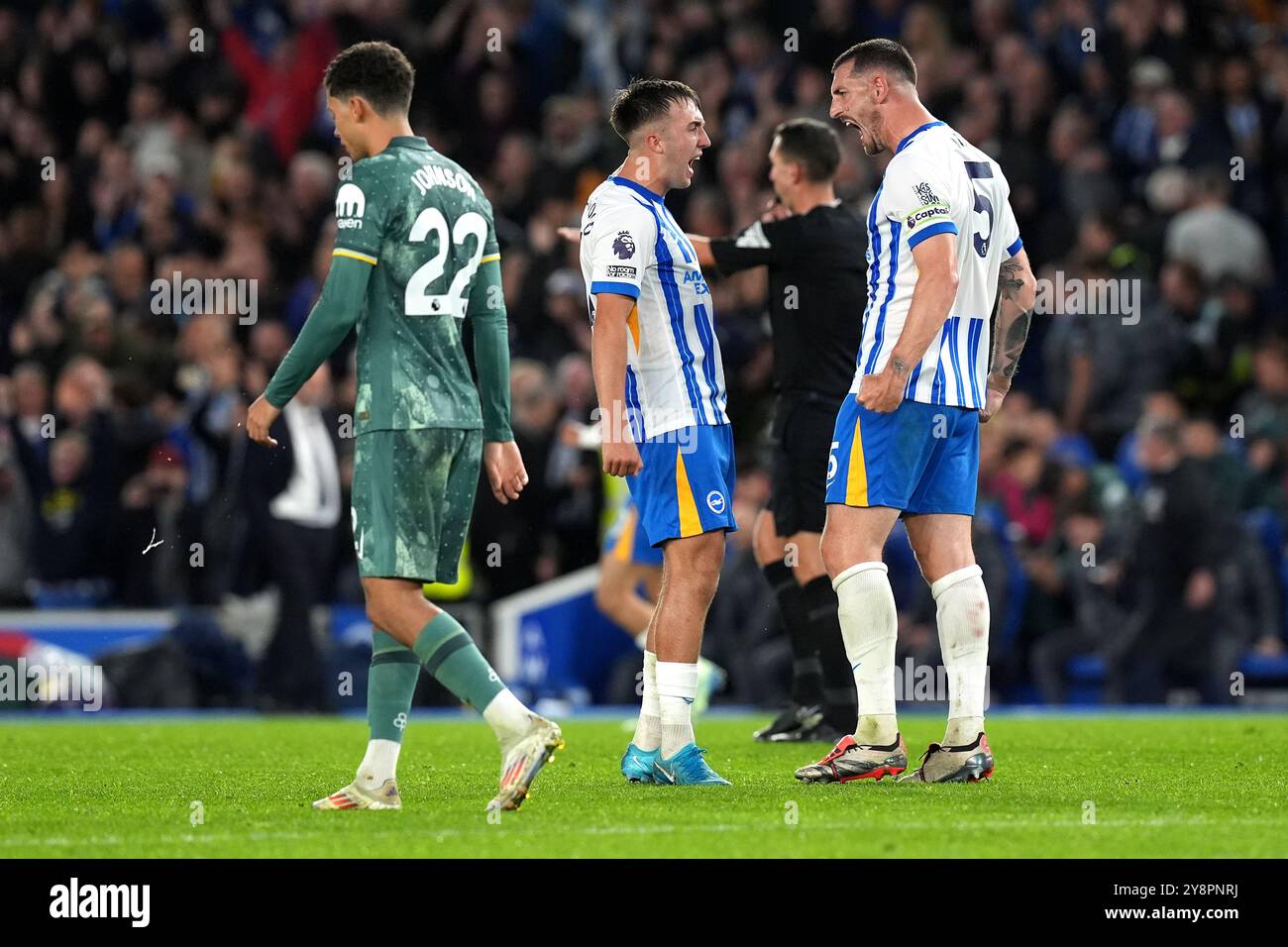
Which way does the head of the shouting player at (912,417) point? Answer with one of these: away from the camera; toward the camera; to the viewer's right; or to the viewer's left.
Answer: to the viewer's left

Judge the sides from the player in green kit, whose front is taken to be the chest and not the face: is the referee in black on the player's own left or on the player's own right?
on the player's own right

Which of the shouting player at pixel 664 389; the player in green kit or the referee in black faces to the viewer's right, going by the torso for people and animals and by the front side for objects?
the shouting player

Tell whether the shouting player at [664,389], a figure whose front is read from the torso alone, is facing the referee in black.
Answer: no

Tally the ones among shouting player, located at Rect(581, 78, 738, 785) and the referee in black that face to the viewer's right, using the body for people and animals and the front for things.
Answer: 1

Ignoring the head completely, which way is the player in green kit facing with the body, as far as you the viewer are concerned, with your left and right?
facing away from the viewer and to the left of the viewer

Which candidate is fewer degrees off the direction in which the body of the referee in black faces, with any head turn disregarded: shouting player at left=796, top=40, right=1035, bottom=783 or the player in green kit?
the player in green kit

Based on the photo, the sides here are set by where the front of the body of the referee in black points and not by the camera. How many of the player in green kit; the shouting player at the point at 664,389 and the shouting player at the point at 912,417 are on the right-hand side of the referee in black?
0

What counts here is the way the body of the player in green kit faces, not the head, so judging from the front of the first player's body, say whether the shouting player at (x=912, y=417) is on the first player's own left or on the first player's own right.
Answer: on the first player's own right

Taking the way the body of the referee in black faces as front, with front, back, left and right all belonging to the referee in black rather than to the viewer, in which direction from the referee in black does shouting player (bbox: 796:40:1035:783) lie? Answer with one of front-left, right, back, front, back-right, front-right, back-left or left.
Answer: left

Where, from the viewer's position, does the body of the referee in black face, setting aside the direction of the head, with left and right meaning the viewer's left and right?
facing to the left of the viewer

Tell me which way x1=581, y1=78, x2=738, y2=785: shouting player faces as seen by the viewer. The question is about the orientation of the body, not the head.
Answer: to the viewer's right

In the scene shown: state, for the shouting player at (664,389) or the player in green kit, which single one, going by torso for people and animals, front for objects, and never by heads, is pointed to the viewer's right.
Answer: the shouting player

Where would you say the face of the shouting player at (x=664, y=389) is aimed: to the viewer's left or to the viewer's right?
to the viewer's right

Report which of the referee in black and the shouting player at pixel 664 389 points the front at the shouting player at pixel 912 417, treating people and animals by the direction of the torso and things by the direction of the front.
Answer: the shouting player at pixel 664 389

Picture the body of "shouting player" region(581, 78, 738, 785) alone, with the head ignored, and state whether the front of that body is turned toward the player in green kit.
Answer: no

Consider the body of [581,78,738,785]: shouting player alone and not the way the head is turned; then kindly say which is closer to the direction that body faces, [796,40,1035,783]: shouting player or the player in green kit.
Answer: the shouting player
